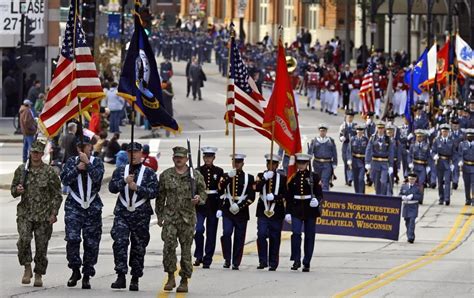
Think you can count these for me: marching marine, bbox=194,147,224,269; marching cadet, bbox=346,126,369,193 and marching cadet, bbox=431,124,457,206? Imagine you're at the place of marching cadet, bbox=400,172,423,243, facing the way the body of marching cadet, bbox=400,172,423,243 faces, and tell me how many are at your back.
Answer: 2

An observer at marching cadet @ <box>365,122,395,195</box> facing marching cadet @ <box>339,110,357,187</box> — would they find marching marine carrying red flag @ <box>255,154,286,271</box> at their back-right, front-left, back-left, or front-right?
back-left

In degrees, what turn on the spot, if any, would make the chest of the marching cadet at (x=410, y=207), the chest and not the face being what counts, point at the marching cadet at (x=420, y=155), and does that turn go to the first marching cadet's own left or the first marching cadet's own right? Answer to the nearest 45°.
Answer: approximately 180°

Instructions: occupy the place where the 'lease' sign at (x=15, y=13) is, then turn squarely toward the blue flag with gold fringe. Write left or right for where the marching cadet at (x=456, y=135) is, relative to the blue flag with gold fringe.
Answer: left

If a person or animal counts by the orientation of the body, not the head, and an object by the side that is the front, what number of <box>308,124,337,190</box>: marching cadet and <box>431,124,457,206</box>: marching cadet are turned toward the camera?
2

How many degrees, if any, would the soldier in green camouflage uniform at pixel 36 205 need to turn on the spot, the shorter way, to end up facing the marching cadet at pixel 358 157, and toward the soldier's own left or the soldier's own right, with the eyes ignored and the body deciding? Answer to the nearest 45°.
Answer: approximately 135° to the soldier's own left

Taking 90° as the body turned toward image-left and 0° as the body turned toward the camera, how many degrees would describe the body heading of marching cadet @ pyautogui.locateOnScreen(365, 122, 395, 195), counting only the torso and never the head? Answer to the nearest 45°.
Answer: approximately 0°
